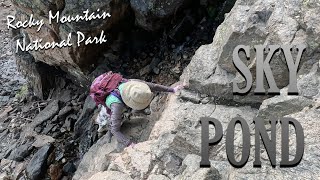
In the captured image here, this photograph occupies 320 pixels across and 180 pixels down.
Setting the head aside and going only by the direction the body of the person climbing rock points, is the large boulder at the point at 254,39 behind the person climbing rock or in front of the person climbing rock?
in front
